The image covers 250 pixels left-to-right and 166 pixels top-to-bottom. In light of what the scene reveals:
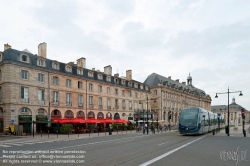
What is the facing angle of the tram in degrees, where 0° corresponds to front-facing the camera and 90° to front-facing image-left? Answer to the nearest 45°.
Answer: approximately 45°

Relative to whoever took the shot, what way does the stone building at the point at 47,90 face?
facing the viewer and to the right of the viewer

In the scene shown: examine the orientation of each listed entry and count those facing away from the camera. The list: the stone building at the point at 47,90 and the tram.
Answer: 0

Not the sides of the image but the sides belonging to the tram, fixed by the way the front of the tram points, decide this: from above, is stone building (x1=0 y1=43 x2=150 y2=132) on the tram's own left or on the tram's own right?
on the tram's own right

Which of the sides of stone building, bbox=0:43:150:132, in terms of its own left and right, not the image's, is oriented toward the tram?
front
